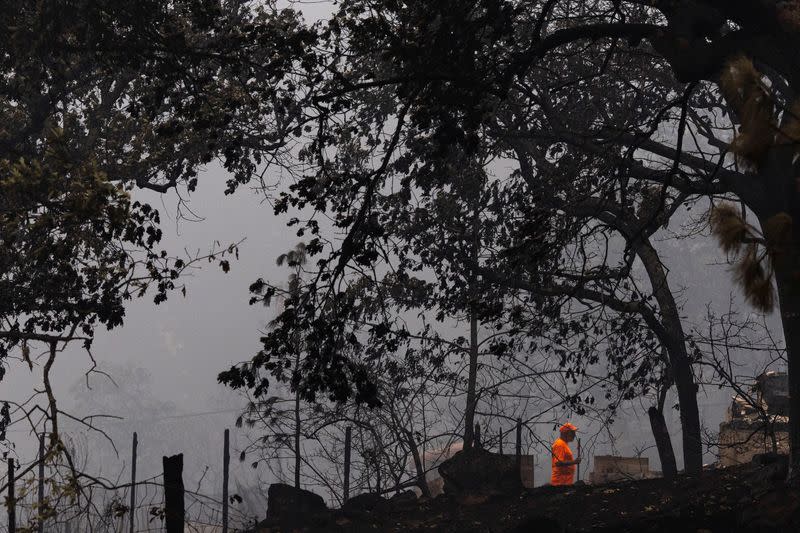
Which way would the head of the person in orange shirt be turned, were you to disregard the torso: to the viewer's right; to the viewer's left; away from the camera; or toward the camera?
to the viewer's right

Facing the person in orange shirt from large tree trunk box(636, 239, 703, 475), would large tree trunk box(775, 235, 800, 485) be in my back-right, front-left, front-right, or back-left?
back-left

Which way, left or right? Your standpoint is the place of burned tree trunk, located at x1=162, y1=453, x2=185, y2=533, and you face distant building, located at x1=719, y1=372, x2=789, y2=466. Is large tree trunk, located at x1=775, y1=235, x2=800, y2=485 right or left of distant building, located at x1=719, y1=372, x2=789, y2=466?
right

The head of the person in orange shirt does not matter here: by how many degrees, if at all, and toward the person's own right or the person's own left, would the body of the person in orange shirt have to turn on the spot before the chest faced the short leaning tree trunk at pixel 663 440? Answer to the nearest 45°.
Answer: approximately 45° to the person's own right

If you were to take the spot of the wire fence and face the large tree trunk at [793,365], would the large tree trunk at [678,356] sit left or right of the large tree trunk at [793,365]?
left

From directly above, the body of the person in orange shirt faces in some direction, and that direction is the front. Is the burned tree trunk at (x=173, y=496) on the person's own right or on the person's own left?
on the person's own right

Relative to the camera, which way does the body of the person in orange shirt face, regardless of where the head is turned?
to the viewer's right
